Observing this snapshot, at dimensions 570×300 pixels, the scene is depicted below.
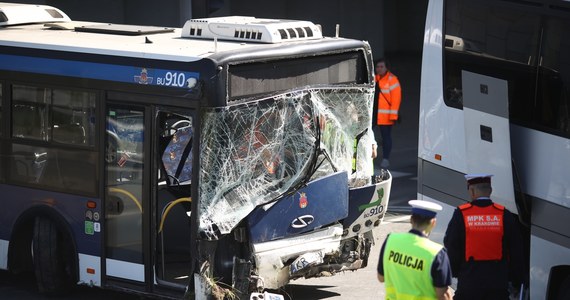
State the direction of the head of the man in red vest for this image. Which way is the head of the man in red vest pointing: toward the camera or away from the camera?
away from the camera

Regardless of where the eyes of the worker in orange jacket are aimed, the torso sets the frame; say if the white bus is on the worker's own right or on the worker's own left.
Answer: on the worker's own left

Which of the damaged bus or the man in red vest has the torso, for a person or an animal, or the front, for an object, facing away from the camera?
the man in red vest

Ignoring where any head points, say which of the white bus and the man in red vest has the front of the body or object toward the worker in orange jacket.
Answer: the man in red vest

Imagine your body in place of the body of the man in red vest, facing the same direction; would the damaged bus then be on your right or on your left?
on your left

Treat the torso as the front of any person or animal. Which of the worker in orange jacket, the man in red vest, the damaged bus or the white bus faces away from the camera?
the man in red vest

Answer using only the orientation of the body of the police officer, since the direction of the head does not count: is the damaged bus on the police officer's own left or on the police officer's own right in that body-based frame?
on the police officer's own left

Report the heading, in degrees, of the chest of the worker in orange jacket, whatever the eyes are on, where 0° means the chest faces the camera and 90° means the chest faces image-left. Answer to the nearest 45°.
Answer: approximately 45°

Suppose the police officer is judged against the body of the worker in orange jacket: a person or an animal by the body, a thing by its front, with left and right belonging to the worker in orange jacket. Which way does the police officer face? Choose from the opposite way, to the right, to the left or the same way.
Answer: the opposite way

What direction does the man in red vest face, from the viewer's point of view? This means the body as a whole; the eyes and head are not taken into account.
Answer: away from the camera

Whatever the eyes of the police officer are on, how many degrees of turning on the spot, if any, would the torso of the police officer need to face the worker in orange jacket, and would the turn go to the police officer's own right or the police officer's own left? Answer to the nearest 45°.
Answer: approximately 45° to the police officer's own left

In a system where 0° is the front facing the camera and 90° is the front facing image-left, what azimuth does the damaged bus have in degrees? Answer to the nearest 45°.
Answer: approximately 315°
